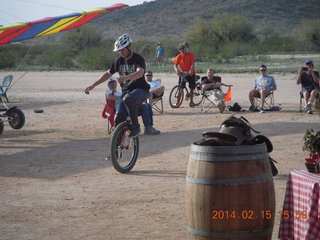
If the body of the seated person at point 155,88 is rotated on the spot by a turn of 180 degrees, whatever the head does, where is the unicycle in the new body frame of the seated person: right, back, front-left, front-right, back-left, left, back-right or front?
back-right

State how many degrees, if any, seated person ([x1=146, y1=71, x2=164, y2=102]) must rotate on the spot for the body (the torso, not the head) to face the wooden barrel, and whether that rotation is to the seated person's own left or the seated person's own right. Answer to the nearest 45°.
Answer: approximately 45° to the seated person's own left

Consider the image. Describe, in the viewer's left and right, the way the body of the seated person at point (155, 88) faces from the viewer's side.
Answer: facing the viewer and to the left of the viewer

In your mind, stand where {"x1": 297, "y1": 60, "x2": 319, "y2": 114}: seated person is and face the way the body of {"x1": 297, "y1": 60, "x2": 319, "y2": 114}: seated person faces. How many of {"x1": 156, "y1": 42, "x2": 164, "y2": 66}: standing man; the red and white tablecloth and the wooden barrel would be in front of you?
2

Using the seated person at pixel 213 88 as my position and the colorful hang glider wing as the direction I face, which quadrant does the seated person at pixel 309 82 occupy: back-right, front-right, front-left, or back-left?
back-left

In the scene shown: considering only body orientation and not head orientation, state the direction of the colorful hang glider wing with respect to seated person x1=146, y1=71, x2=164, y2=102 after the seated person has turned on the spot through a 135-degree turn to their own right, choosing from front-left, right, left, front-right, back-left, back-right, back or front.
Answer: left

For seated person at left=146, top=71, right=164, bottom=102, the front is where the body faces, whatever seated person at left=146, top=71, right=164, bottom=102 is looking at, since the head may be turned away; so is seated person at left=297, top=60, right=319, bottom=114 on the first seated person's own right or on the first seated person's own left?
on the first seated person's own left

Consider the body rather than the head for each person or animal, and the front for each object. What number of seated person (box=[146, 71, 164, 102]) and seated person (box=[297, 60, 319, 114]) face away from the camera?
0

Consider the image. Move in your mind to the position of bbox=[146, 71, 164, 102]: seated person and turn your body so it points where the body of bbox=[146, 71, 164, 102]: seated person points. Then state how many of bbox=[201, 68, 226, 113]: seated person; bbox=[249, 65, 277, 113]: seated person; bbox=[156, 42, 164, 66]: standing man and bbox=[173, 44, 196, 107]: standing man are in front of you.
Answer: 0

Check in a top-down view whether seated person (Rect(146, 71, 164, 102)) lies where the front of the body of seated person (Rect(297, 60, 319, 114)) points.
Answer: no

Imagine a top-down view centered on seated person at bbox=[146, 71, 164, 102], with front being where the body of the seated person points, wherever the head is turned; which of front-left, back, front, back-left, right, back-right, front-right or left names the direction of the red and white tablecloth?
front-left

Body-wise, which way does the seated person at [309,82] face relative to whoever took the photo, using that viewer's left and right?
facing the viewer
